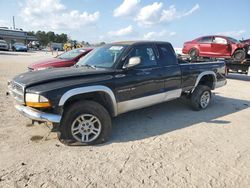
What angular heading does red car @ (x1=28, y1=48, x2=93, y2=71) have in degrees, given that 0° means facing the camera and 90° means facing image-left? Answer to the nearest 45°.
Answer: approximately 45°

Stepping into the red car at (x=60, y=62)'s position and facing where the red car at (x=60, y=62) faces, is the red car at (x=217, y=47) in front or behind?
behind

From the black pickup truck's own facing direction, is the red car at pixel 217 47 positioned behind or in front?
behind

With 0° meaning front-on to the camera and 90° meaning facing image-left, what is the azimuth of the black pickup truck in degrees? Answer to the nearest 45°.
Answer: approximately 45°

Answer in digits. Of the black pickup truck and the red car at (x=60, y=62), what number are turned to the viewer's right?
0

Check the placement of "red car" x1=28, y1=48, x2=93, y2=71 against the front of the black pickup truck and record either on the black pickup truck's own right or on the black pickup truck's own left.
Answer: on the black pickup truck's own right
